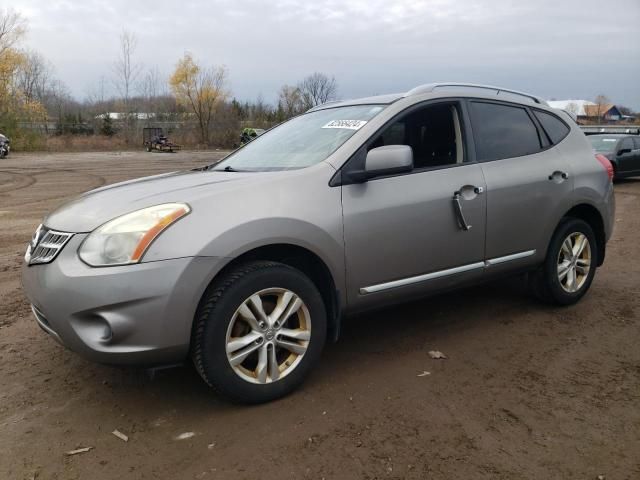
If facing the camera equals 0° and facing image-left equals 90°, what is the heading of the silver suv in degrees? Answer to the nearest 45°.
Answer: approximately 45°

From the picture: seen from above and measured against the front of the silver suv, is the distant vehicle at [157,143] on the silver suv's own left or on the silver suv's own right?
on the silver suv's own right
